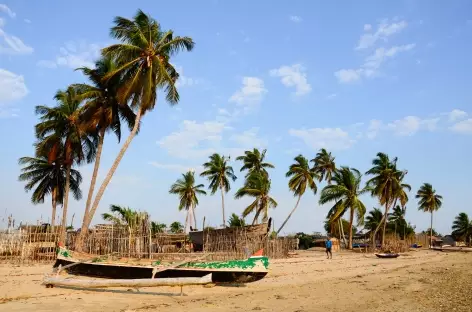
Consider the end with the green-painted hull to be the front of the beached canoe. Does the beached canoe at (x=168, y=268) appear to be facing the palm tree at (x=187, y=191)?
no

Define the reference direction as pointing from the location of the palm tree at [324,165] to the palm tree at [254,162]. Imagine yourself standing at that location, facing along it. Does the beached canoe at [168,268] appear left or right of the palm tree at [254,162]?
left

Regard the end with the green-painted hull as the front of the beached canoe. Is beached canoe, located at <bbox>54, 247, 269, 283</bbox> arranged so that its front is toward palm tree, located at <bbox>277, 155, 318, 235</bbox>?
no

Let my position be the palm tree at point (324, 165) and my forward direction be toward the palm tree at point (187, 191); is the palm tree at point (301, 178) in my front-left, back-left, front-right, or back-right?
front-left
